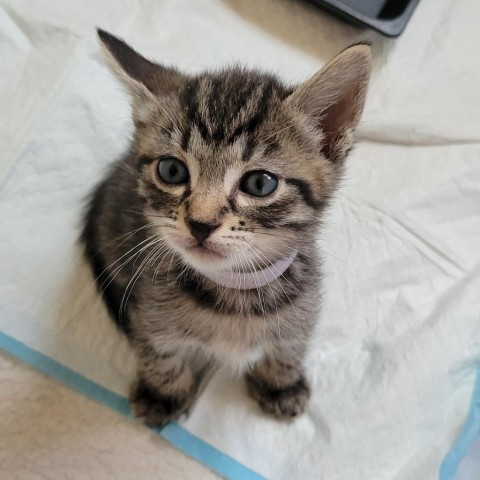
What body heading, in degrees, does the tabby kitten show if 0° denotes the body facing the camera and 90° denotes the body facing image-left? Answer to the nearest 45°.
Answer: approximately 0°
